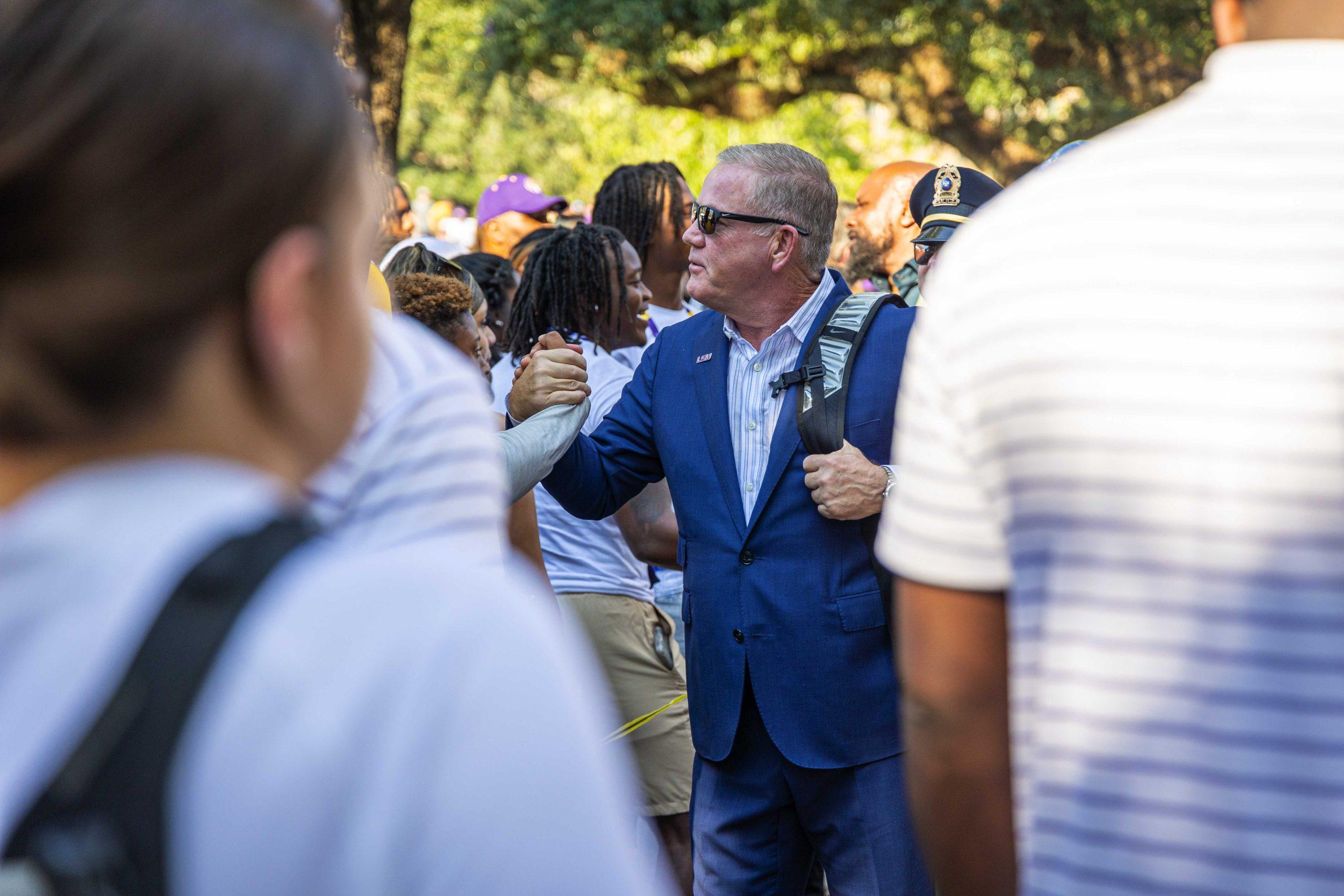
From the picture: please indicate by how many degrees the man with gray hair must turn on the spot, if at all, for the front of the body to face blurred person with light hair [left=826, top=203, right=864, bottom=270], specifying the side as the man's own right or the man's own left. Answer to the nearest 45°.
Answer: approximately 135° to the man's own right

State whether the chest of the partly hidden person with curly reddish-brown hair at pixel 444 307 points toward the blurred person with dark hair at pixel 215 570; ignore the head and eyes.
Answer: no

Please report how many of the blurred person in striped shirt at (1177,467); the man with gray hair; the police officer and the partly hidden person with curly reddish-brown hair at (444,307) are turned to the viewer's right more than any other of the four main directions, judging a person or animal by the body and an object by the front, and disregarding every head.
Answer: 1

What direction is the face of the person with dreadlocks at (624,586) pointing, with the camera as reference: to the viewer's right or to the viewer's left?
to the viewer's right

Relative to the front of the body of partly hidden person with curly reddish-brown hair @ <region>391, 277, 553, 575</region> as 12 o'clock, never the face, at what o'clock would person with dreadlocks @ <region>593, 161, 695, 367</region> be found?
The person with dreadlocks is roughly at 10 o'clock from the partly hidden person with curly reddish-brown hair.

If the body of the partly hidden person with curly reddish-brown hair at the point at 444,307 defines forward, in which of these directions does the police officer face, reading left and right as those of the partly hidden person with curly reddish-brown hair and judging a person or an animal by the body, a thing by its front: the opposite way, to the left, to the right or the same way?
the opposite way

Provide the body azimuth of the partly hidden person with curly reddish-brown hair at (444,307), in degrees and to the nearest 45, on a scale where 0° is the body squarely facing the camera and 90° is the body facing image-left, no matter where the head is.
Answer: approximately 270°

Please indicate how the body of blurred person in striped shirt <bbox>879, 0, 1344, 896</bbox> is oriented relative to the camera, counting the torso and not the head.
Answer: away from the camera

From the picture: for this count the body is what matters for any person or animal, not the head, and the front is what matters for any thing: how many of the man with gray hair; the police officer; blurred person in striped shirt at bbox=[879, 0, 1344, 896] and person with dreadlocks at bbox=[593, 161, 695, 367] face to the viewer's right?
1

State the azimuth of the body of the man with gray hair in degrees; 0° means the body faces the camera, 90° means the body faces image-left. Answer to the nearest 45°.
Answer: approximately 45°

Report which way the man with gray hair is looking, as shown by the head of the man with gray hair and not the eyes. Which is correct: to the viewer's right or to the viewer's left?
to the viewer's left

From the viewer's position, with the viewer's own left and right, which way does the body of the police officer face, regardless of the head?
facing the viewer and to the left of the viewer

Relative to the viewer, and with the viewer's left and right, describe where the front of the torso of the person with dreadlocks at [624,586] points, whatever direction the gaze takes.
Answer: facing away from the viewer and to the right of the viewer

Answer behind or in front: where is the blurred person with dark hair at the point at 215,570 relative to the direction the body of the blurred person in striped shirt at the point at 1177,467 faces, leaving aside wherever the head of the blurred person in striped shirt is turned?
behind

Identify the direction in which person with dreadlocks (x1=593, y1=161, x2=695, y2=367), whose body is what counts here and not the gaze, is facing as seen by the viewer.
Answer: to the viewer's right

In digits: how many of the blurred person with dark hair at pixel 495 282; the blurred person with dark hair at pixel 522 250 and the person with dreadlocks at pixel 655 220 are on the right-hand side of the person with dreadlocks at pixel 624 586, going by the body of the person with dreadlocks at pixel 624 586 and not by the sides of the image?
0

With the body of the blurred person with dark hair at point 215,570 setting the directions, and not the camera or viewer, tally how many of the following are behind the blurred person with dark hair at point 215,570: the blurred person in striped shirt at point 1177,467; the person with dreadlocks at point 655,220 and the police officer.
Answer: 0

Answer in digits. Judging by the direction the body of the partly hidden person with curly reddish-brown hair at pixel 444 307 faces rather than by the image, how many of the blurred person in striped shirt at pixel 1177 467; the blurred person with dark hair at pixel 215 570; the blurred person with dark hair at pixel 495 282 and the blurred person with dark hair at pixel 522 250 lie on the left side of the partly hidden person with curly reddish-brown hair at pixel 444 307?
2
